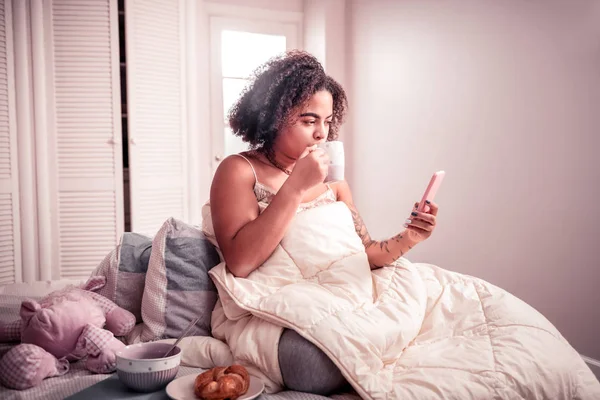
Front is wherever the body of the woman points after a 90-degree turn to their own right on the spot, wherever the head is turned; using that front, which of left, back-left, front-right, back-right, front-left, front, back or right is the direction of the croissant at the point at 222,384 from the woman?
front-left

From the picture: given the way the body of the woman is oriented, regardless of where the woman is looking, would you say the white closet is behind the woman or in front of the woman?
behind

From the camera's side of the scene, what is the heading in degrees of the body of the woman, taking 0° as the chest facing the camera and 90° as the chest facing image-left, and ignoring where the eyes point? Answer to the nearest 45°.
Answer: approximately 315°

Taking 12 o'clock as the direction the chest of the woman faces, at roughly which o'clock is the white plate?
The white plate is roughly at 2 o'clock from the woman.
